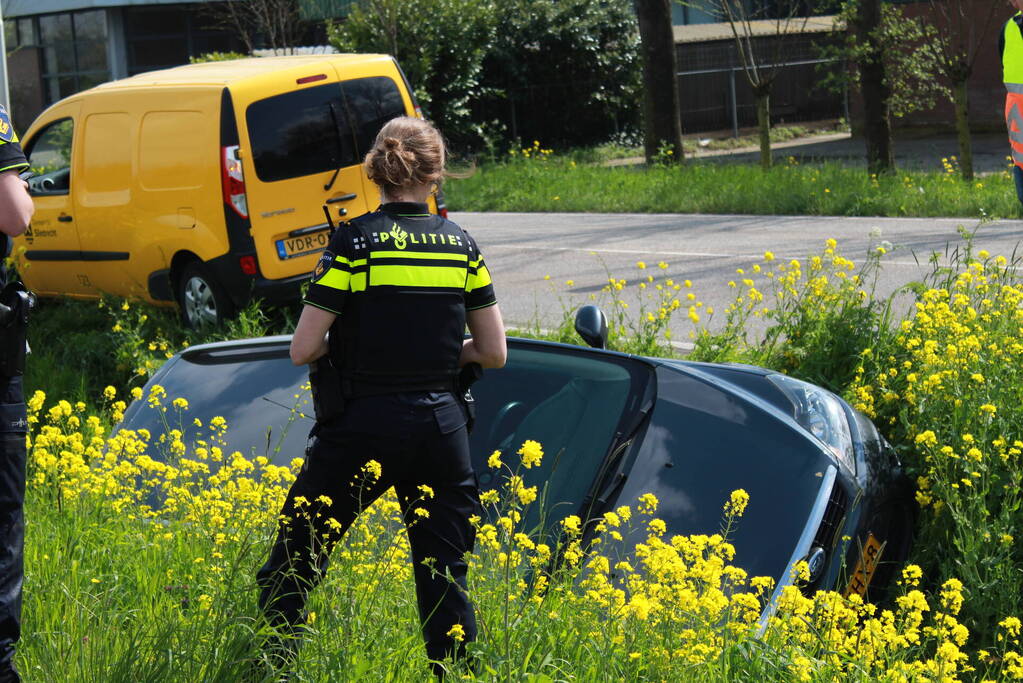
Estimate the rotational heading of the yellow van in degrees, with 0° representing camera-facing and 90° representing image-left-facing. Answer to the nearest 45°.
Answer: approximately 135°

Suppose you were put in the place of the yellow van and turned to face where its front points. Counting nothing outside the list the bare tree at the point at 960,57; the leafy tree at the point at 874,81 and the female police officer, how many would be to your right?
2

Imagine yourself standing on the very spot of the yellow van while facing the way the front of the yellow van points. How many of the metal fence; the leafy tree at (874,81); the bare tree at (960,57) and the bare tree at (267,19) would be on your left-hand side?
0

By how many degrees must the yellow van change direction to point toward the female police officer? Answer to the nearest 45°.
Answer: approximately 135° to its left

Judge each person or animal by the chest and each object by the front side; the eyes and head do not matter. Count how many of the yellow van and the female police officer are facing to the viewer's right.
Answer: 0

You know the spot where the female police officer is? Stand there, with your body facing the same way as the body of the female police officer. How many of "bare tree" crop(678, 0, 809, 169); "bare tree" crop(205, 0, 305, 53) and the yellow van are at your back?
0

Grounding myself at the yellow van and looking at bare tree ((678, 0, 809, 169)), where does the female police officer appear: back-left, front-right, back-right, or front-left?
back-right

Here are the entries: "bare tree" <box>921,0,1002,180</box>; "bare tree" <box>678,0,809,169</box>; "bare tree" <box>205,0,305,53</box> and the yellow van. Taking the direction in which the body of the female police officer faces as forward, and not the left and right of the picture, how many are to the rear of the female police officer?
0

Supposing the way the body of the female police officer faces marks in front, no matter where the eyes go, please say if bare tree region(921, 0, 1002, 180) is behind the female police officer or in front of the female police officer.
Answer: in front

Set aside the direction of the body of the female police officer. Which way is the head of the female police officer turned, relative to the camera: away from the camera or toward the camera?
away from the camera

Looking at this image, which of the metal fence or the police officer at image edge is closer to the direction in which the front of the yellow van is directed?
the metal fence

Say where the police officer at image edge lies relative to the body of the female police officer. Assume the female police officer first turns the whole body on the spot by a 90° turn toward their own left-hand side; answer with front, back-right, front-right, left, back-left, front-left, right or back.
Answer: front

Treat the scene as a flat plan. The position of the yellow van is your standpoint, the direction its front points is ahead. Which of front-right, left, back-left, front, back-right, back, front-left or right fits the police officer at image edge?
back-left

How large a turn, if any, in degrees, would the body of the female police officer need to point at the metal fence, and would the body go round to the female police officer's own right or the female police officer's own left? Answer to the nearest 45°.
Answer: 0° — they already face it

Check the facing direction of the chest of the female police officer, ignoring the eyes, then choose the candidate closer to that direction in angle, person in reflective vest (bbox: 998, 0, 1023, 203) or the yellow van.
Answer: the yellow van

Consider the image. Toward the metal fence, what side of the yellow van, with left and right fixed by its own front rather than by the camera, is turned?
right

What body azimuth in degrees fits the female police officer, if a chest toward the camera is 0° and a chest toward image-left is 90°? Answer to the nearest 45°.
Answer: approximately 180°

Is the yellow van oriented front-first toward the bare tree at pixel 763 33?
no

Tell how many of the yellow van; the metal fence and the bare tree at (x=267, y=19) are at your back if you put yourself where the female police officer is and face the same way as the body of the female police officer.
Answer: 0

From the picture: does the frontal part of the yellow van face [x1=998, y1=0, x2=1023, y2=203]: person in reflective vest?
no
